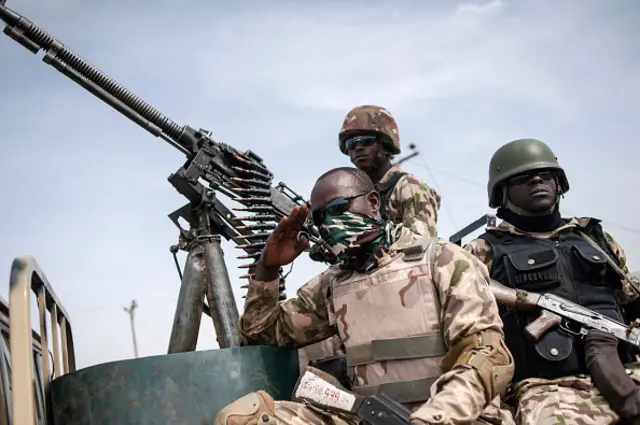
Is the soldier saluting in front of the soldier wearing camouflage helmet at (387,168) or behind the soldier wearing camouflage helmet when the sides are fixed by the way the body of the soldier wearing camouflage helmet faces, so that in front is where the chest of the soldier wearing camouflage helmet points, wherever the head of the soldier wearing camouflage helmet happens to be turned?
in front

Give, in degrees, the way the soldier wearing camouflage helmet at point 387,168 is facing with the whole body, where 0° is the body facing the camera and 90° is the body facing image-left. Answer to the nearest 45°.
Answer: approximately 45°

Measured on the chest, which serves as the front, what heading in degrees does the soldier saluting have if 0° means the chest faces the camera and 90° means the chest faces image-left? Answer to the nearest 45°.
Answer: approximately 45°

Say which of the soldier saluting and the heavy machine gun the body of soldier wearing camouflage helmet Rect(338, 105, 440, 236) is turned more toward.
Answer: the soldier saluting

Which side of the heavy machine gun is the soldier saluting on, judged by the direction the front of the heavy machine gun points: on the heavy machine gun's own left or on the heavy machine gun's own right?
on the heavy machine gun's own left

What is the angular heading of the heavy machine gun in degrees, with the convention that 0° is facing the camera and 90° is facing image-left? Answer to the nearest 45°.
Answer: approximately 90°

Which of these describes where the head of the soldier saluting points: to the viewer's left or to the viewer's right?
to the viewer's left

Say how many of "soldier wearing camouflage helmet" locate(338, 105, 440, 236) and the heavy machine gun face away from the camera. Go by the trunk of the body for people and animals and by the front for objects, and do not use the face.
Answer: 0
